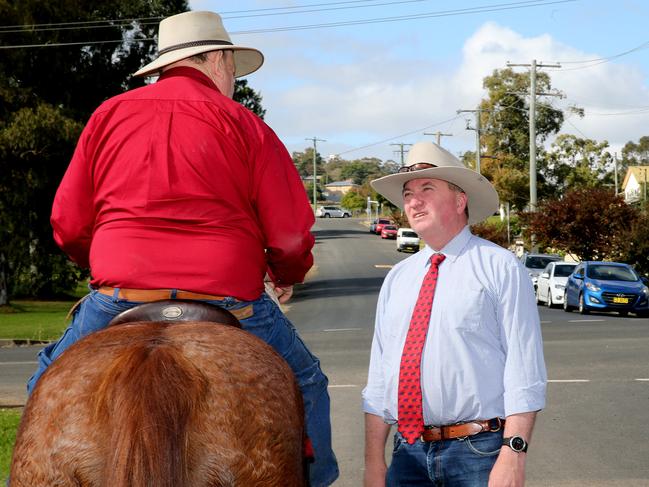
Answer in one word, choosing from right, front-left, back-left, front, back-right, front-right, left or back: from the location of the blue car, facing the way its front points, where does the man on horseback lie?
front-right

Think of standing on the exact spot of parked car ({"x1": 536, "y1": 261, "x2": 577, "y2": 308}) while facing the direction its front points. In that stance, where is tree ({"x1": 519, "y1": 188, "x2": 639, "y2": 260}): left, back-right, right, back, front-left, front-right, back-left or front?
back-left

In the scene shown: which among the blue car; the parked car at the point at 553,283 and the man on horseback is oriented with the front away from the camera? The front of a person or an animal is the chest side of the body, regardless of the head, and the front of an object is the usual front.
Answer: the man on horseback

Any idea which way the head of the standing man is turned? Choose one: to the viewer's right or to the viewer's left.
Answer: to the viewer's left

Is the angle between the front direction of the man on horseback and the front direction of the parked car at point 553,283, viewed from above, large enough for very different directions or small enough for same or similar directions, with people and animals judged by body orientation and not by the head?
very different directions

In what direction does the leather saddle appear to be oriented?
away from the camera

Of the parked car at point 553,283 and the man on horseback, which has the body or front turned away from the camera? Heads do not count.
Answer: the man on horseback

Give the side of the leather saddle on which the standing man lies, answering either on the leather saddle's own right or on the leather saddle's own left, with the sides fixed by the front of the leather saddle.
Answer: on the leather saddle's own right

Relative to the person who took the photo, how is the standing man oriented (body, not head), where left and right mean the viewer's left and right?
facing the viewer and to the left of the viewer

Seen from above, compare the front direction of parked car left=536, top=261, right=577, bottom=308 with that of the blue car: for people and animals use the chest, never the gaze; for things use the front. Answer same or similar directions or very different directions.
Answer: same or similar directions

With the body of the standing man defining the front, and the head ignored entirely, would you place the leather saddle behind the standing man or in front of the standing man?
in front

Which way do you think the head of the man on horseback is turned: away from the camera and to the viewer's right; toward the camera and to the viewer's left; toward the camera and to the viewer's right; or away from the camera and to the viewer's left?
away from the camera and to the viewer's right

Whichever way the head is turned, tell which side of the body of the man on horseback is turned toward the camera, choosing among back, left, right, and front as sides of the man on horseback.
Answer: back
